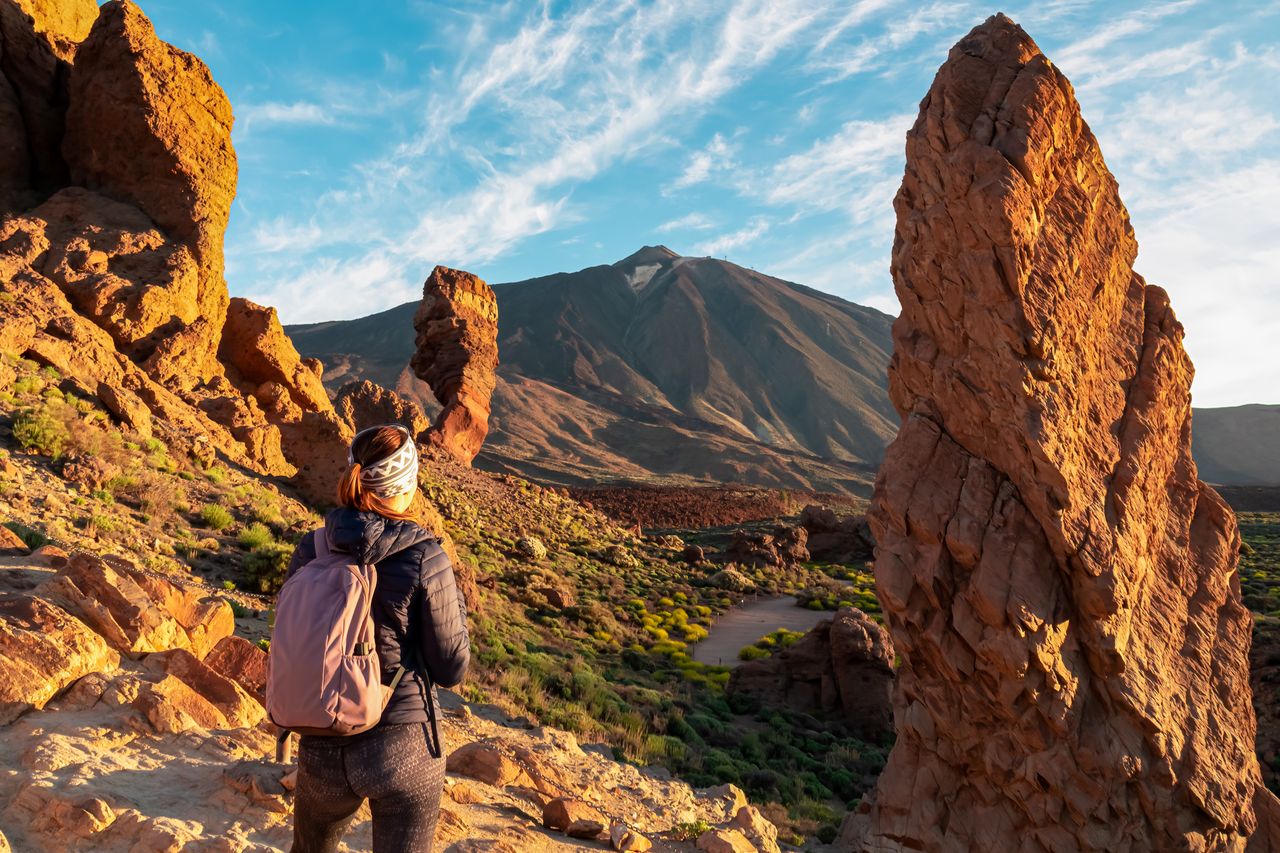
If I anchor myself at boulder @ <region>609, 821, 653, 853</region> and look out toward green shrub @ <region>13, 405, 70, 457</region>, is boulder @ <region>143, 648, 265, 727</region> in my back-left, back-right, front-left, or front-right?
front-left

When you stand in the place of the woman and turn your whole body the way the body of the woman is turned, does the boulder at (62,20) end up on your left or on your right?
on your left

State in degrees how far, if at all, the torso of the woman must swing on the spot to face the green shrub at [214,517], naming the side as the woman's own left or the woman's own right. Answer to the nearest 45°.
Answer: approximately 45° to the woman's own left

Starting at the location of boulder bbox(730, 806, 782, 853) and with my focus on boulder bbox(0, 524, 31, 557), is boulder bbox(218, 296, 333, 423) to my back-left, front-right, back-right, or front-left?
front-right

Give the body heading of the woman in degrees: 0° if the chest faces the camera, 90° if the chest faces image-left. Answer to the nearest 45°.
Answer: approximately 225°

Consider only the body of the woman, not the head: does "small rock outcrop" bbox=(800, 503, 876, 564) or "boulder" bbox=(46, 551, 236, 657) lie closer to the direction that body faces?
the small rock outcrop

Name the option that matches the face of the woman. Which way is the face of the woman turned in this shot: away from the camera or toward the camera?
away from the camera

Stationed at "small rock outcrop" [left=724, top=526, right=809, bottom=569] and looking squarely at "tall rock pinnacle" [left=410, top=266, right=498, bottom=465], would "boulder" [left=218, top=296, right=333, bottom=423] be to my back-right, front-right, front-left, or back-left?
front-left

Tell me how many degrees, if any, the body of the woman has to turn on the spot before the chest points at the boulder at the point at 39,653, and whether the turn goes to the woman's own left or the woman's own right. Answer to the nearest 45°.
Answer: approximately 90° to the woman's own left

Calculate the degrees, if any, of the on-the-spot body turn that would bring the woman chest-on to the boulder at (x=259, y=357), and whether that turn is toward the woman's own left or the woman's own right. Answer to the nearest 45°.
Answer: approximately 45° to the woman's own left

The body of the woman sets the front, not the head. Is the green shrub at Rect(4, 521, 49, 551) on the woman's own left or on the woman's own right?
on the woman's own left
